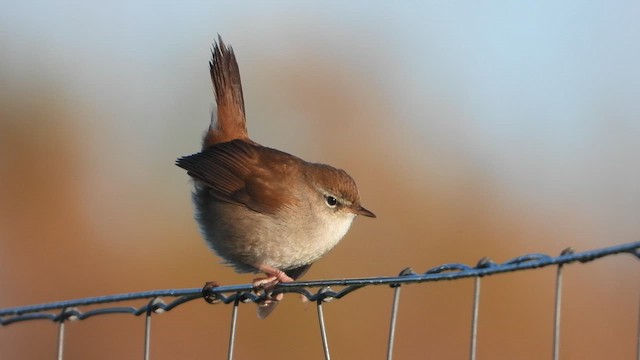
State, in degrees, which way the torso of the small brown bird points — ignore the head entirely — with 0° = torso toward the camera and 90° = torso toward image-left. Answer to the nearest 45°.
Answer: approximately 270°
